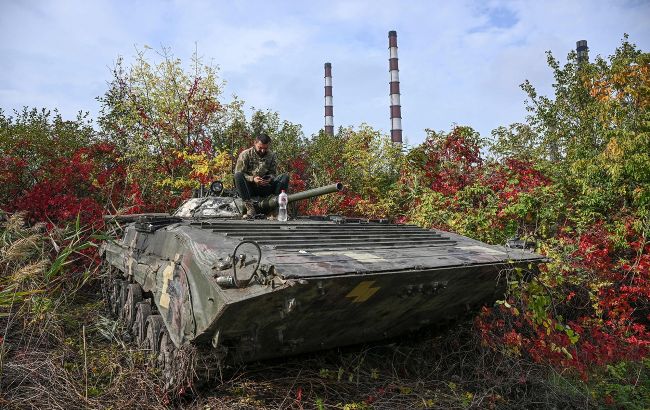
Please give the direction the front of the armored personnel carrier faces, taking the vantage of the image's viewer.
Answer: facing the viewer and to the right of the viewer

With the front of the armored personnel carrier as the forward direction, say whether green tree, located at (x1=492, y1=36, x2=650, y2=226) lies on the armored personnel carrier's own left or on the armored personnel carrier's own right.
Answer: on the armored personnel carrier's own left

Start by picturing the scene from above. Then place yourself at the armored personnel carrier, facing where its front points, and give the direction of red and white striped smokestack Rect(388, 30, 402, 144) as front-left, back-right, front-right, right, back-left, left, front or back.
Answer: back-left

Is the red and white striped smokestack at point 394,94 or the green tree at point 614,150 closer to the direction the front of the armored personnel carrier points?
the green tree
